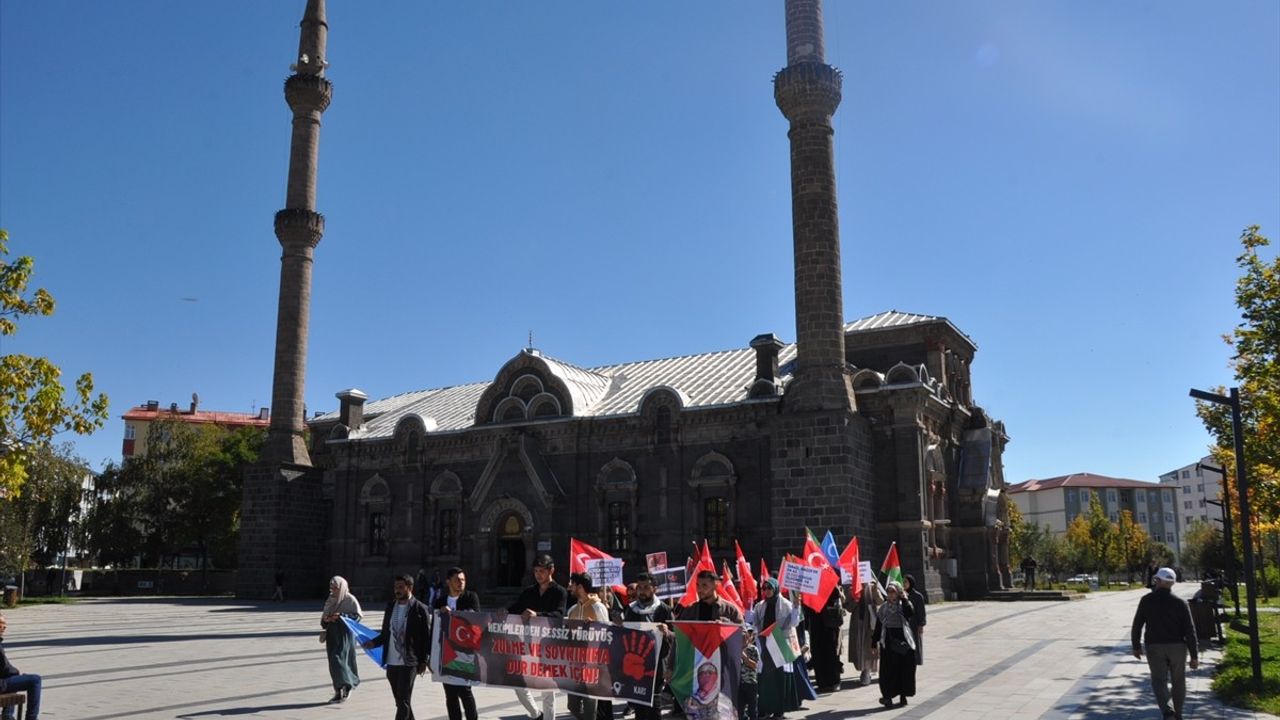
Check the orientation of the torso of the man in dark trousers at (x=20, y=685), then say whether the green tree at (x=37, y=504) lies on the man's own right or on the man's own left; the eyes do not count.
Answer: on the man's own left

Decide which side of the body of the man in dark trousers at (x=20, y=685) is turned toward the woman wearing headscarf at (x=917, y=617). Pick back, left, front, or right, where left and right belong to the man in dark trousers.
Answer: front

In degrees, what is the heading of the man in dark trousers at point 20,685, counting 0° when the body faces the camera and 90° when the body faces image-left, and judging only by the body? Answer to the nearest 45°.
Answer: approximately 270°

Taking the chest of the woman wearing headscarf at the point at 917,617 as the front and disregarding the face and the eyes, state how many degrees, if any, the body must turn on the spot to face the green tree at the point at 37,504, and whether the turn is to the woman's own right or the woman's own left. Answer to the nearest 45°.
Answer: approximately 90° to the woman's own right

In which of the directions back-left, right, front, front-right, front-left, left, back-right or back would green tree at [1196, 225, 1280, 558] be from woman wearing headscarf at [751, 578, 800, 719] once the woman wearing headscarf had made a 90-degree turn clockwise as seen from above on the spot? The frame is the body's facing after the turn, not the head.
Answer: right

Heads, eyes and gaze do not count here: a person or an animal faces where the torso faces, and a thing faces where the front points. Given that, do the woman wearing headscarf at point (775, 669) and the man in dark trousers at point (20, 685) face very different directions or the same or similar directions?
very different directions

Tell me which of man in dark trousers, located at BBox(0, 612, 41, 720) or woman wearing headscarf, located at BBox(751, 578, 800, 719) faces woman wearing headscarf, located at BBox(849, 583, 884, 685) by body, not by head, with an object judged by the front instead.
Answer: the man in dark trousers

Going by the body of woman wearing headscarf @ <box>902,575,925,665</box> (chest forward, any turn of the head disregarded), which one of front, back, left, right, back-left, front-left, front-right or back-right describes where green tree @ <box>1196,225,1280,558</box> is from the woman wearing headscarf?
back

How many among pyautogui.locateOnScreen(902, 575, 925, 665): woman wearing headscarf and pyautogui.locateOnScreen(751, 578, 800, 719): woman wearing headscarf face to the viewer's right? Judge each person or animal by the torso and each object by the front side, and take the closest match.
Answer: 0

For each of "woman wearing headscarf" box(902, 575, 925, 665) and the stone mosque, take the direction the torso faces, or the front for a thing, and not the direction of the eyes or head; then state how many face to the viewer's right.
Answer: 0
